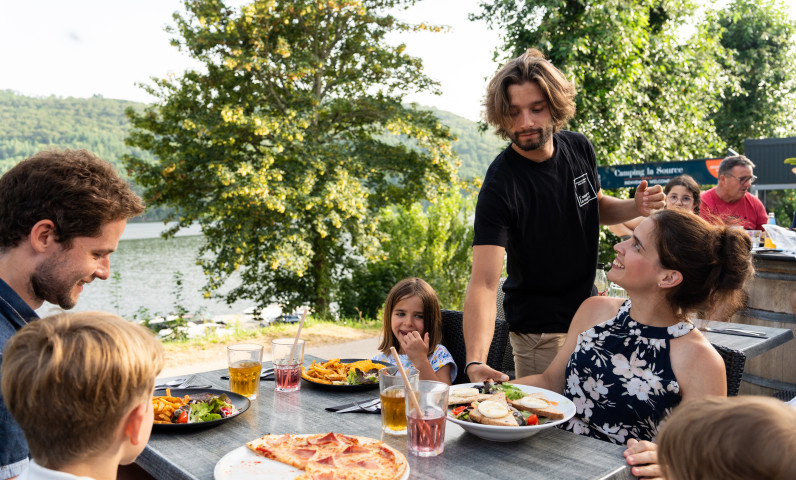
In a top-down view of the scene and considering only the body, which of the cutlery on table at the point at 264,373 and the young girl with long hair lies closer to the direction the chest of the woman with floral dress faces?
the cutlery on table

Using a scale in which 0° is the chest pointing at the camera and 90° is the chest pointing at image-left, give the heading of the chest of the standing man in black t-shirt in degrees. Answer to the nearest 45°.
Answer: approximately 315°

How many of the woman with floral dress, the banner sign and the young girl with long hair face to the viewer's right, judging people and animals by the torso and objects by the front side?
0

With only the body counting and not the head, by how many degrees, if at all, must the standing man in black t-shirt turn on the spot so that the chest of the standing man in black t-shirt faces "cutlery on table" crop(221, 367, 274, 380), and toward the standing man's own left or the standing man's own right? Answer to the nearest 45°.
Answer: approximately 90° to the standing man's own right

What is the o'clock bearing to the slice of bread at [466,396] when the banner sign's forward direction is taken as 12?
The slice of bread is roughly at 12 o'clock from the banner sign.

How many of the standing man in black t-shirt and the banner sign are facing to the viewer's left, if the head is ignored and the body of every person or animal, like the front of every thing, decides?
0

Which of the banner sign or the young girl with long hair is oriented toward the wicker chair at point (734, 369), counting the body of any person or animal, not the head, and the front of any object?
the banner sign

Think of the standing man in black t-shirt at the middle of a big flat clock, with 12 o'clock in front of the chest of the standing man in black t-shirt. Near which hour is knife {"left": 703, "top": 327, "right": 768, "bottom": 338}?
The knife is roughly at 9 o'clock from the standing man in black t-shirt.

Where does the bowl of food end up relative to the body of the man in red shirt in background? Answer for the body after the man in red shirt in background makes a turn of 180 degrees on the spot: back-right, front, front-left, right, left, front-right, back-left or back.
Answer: back-left

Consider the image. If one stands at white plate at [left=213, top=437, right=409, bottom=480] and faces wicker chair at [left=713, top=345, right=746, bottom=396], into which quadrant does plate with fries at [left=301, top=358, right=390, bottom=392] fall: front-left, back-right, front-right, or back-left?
front-left

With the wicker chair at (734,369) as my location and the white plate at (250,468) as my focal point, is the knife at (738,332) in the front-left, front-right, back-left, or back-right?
back-right

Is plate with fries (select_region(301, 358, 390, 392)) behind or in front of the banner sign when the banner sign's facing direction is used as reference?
in front

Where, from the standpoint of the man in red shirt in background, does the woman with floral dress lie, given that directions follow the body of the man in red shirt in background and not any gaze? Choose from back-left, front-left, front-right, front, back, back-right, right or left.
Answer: front-right

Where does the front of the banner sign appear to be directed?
toward the camera

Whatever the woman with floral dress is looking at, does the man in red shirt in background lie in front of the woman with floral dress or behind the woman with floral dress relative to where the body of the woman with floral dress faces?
behind

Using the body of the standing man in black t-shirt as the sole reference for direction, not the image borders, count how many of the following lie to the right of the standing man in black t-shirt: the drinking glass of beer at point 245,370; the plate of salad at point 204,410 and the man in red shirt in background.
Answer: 2
